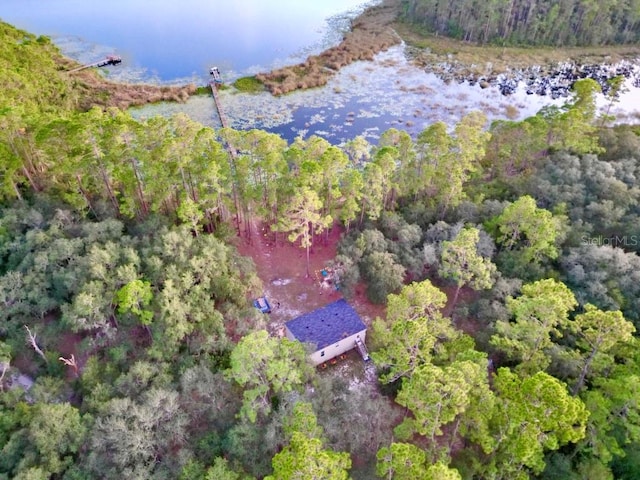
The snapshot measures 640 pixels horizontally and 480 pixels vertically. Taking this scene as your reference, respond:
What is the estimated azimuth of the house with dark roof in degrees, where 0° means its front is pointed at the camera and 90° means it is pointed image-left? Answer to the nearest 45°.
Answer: approximately 315°
